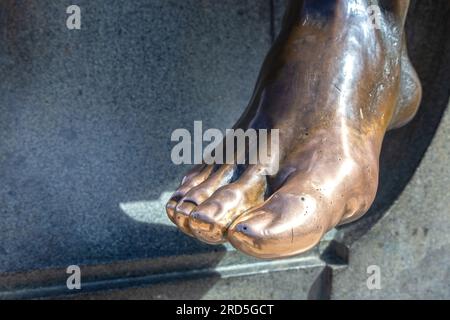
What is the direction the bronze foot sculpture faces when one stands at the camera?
facing the viewer and to the left of the viewer
